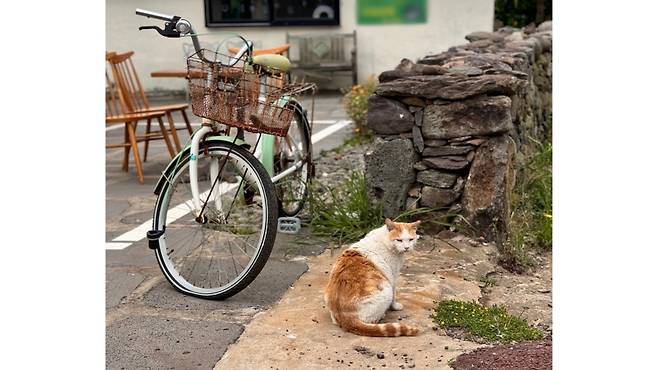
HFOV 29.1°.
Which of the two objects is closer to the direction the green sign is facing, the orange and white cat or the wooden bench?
the orange and white cat

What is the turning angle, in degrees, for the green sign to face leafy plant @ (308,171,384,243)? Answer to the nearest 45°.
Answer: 0° — it already faces it

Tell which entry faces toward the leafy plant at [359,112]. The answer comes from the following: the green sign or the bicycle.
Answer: the green sign

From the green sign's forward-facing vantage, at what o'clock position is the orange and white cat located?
The orange and white cat is roughly at 12 o'clock from the green sign.

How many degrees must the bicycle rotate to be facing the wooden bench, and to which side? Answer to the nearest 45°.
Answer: approximately 135° to its right

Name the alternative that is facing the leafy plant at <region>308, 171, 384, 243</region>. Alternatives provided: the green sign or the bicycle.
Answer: the green sign

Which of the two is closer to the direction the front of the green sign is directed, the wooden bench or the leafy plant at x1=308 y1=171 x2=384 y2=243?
the leafy plant

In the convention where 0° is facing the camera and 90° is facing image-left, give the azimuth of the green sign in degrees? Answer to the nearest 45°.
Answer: approximately 0°

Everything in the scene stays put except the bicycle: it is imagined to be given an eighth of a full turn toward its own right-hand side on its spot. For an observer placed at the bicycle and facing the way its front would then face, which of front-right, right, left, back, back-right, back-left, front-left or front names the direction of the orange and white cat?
back-left

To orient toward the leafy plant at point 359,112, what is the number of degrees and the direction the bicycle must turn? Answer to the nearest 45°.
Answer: approximately 135° to its right

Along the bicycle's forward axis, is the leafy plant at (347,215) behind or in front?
behind

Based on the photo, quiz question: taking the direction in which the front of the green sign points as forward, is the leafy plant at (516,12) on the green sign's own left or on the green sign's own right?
on the green sign's own left

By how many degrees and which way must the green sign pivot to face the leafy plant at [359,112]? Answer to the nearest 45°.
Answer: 0° — it already faces it

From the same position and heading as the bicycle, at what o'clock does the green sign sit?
The green sign is roughly at 5 o'clock from the bicycle.

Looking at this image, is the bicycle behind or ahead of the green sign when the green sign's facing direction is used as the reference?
ahead

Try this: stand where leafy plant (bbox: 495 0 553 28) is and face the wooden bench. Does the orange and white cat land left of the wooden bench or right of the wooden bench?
left
